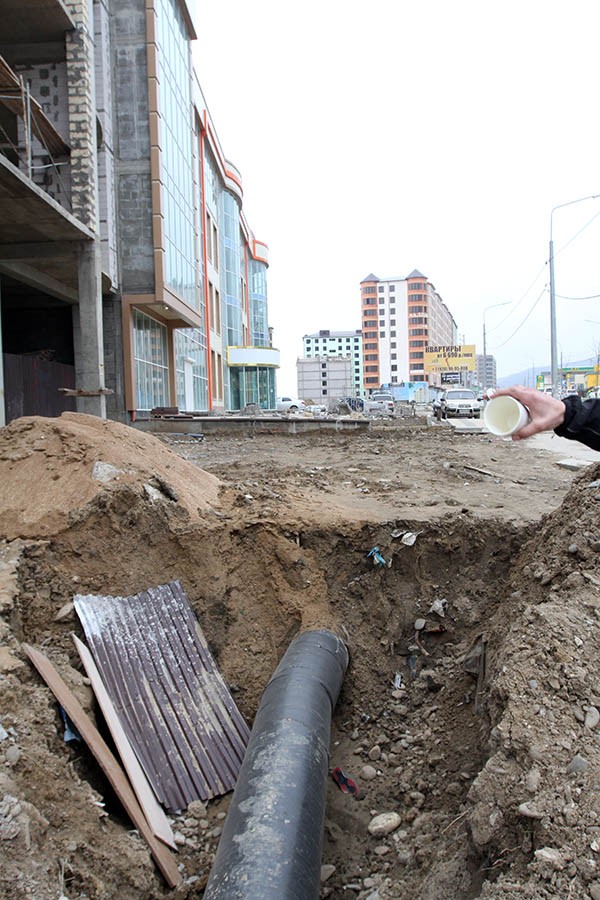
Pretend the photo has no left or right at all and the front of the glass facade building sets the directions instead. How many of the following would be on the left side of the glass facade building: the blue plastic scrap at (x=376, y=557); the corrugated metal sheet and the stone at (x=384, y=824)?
0

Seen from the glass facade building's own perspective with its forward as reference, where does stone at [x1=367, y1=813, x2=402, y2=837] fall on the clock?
The stone is roughly at 3 o'clock from the glass facade building.

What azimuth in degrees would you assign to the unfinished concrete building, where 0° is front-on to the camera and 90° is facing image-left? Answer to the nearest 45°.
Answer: approximately 270°

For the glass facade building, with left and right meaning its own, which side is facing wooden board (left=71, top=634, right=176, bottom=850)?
right

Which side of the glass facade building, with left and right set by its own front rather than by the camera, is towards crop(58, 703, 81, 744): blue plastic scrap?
right

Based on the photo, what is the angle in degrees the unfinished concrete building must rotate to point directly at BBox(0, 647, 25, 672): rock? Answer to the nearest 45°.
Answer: approximately 90° to its right

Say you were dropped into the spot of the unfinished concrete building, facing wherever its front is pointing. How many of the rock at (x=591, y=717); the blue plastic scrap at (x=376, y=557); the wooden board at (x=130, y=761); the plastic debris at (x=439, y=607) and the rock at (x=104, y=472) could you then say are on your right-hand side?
5

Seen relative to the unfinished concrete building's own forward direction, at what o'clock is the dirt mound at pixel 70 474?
The dirt mound is roughly at 3 o'clock from the unfinished concrete building.

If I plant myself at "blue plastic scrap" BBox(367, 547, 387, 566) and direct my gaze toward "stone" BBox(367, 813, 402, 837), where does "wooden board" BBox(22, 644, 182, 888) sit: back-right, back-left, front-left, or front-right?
front-right

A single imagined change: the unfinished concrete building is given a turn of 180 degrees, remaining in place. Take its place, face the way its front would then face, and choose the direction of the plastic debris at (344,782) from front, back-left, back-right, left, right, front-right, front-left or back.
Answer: left

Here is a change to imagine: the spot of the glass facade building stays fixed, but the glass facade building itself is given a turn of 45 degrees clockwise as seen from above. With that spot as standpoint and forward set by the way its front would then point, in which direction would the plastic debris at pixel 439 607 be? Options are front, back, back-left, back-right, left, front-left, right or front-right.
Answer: front-right

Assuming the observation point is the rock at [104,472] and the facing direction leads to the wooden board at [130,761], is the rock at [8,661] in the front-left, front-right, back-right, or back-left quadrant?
front-right

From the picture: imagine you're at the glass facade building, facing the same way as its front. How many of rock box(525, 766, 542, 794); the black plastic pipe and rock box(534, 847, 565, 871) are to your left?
0

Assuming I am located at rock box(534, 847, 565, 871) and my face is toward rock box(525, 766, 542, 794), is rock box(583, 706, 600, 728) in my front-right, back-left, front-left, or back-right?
front-right

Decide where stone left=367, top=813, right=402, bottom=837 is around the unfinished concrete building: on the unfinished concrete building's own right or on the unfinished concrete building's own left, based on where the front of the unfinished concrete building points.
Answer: on the unfinished concrete building's own right

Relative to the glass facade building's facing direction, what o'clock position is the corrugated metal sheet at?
The corrugated metal sheet is roughly at 3 o'clock from the glass facade building.

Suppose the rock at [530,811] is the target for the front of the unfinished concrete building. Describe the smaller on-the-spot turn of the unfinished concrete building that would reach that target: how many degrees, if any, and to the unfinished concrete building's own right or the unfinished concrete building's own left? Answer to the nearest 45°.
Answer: approximately 90° to the unfinished concrete building's own right
